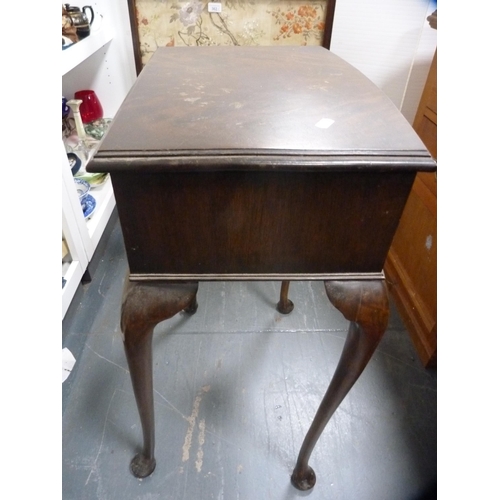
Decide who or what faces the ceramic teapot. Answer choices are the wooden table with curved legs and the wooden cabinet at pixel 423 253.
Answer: the wooden cabinet

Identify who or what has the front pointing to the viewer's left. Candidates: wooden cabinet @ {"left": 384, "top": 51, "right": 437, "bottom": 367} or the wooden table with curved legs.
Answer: the wooden cabinet

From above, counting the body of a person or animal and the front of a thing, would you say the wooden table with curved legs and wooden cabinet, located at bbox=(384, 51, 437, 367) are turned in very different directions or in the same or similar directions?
very different directions

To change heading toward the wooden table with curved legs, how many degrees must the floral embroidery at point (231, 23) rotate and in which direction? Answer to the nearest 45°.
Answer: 0° — it already faces it

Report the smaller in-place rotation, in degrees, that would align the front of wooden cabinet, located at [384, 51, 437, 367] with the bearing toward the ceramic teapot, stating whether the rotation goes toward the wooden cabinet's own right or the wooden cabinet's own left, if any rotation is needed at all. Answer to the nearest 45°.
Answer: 0° — it already faces it

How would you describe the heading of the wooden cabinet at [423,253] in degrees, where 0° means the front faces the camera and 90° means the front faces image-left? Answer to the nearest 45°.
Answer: approximately 90°

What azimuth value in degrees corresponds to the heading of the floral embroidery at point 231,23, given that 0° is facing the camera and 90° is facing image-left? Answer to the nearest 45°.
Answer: approximately 0°
